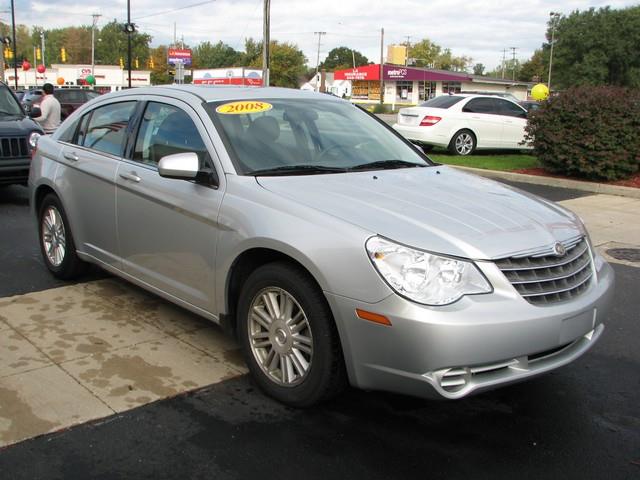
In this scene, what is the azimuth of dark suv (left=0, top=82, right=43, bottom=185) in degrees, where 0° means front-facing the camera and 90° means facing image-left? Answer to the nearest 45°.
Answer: approximately 0°

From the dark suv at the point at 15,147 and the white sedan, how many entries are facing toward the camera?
1

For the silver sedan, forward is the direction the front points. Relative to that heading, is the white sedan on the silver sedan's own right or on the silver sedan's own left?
on the silver sedan's own left

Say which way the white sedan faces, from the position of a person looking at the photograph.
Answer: facing away from the viewer and to the right of the viewer

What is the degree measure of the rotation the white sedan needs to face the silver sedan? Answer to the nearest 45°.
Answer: approximately 135° to its right

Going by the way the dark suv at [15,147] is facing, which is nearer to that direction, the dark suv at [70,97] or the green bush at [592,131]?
the green bush

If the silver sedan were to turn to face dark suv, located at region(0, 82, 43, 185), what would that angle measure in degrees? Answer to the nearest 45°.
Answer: approximately 180°

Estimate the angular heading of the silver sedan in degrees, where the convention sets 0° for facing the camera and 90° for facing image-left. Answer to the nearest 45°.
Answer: approximately 315°

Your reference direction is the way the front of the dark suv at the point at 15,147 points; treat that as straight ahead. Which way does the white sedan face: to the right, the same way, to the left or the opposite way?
to the left

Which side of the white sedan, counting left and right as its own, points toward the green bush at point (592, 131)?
right
